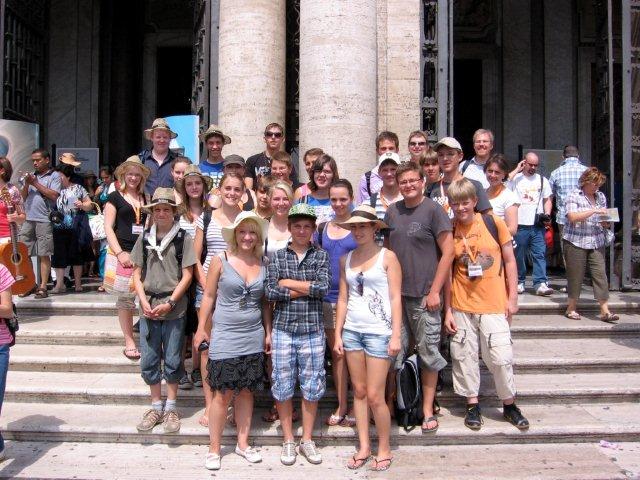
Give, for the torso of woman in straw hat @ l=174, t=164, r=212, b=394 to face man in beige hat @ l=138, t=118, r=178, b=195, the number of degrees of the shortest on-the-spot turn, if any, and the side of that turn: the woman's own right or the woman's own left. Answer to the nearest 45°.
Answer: approximately 180°

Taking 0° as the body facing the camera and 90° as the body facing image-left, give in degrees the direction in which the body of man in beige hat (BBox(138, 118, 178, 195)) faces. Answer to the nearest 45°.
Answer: approximately 0°

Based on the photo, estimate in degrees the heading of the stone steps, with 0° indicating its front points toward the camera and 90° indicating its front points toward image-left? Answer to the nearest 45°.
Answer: approximately 0°

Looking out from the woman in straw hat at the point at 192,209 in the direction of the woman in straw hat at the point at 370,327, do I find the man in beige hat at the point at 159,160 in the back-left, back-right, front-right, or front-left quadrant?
back-left
